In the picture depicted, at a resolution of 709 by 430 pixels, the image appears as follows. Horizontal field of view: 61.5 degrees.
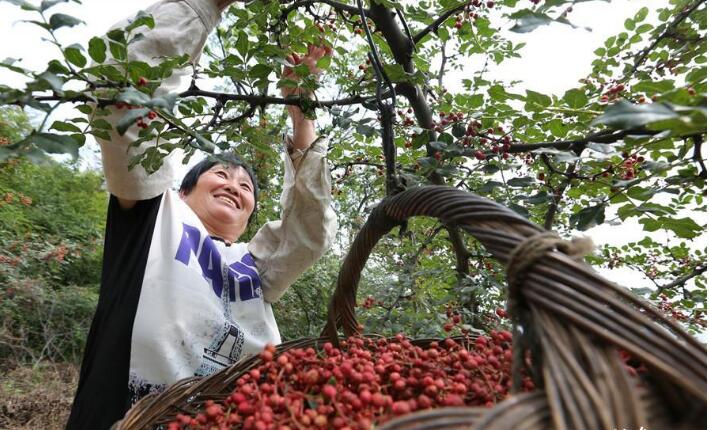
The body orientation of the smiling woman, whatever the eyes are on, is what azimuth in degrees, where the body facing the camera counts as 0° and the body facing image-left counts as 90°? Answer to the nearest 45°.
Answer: approximately 315°

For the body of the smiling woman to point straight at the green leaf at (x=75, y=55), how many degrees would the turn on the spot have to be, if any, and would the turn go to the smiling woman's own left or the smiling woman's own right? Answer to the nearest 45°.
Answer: approximately 45° to the smiling woman's own right

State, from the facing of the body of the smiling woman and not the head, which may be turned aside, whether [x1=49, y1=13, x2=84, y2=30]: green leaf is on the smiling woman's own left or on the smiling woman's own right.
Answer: on the smiling woman's own right

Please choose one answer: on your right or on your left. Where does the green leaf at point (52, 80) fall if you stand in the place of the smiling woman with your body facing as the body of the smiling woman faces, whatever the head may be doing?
on your right
